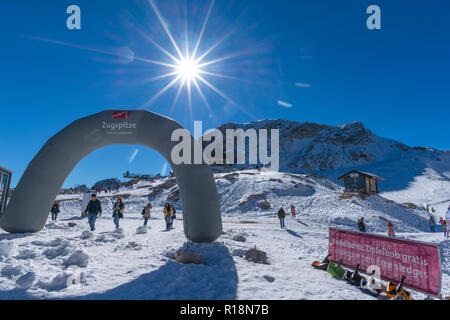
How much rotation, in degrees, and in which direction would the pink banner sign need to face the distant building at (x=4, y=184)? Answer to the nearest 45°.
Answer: approximately 45° to its right

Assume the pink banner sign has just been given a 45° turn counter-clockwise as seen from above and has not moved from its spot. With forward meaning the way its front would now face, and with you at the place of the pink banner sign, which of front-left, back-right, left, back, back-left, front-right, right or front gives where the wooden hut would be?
back

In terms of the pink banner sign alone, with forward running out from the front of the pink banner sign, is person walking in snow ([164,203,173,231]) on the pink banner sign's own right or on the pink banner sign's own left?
on the pink banner sign's own right

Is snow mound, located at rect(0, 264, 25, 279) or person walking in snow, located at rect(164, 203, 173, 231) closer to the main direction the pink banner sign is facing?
the snow mound

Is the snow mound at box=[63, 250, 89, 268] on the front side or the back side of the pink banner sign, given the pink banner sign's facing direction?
on the front side

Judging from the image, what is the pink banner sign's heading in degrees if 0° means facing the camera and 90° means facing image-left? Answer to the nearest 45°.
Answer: approximately 45°
